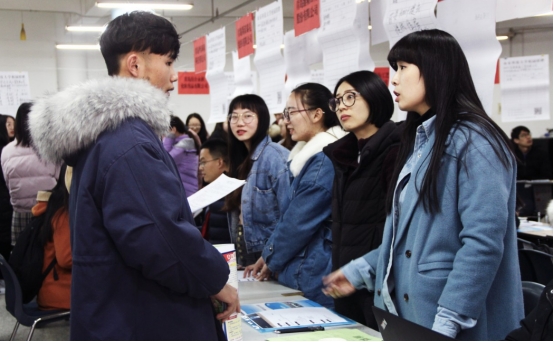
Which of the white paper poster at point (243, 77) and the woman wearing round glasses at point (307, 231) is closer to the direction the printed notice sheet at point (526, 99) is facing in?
the woman wearing round glasses

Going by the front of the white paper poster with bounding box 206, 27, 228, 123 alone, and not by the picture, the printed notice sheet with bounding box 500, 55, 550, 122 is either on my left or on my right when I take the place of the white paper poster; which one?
on my left

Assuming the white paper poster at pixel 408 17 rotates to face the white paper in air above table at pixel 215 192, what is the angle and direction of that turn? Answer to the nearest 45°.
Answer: approximately 45° to its right

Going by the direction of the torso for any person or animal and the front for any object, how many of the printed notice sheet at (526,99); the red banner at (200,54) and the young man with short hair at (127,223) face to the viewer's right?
1

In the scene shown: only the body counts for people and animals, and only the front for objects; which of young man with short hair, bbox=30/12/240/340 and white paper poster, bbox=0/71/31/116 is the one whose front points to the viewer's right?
the young man with short hair

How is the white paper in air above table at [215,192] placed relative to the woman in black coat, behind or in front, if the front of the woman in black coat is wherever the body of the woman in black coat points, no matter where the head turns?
in front

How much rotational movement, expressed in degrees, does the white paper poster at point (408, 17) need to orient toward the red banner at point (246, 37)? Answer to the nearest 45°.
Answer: approximately 135° to its right

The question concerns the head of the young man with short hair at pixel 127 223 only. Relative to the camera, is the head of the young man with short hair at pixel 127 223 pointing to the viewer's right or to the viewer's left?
to the viewer's right

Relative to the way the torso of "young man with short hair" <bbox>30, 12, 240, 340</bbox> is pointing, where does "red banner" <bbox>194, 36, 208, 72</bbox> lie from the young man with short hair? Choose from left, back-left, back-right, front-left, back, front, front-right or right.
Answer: left

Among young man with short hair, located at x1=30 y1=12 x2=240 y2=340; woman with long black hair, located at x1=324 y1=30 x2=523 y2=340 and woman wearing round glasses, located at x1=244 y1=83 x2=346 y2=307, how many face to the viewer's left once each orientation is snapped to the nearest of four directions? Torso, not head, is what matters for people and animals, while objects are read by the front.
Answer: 2

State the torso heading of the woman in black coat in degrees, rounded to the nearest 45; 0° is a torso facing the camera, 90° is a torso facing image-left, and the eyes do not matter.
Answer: approximately 45°

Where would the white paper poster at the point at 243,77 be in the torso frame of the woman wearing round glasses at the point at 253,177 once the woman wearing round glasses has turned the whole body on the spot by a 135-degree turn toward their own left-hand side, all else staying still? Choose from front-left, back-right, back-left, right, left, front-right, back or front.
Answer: left

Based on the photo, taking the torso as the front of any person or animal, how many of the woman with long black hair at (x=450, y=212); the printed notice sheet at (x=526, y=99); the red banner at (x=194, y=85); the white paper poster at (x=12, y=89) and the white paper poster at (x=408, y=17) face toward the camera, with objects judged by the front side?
4

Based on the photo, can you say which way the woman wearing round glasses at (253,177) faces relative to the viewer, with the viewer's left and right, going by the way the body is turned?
facing the viewer and to the left of the viewer
